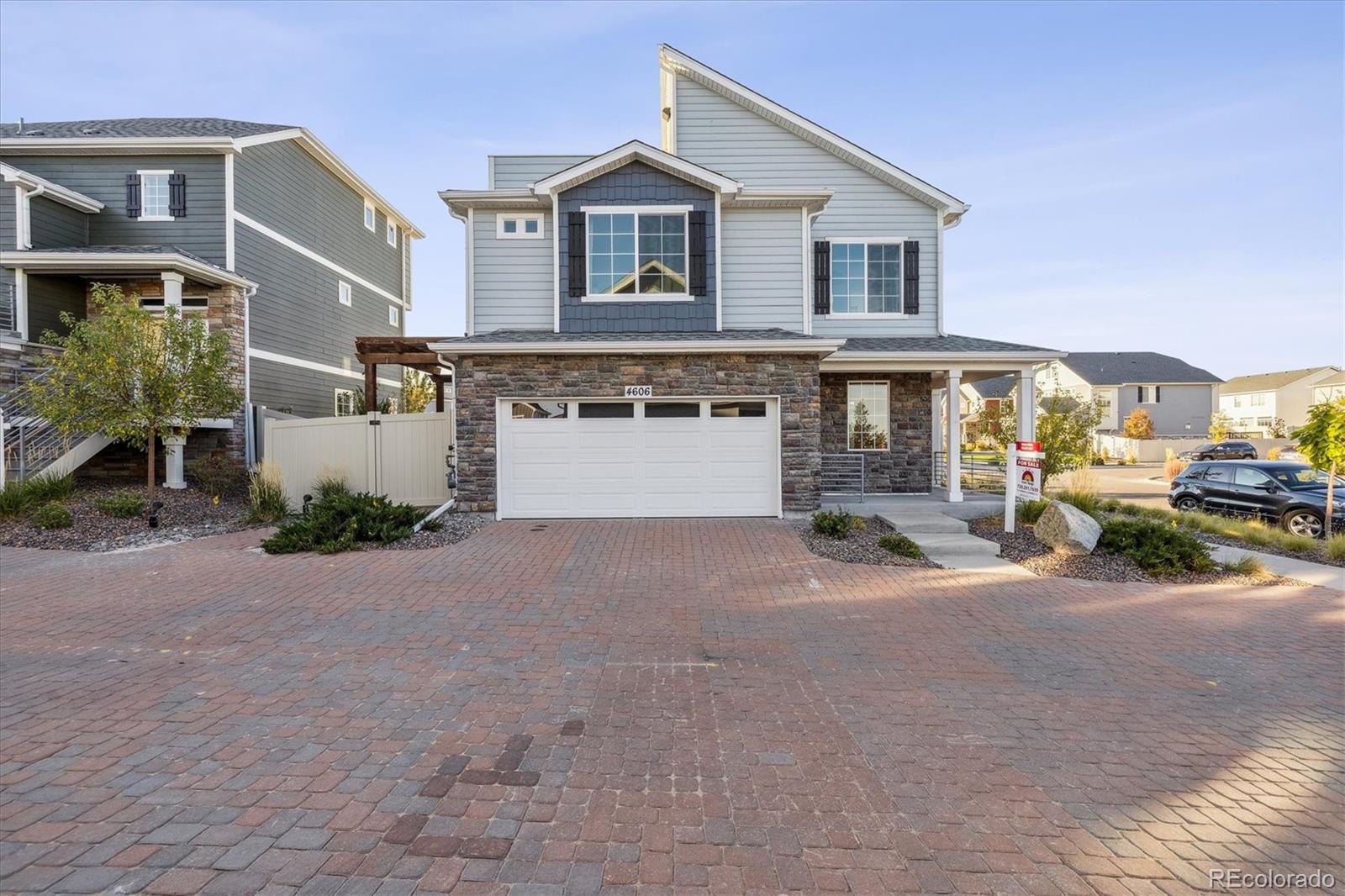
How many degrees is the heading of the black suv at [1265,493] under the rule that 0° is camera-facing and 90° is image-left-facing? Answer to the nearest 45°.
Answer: approximately 315°

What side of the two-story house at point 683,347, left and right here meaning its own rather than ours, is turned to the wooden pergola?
right

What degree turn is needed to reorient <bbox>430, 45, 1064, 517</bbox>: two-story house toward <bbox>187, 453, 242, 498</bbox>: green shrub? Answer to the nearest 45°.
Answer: approximately 90° to its right

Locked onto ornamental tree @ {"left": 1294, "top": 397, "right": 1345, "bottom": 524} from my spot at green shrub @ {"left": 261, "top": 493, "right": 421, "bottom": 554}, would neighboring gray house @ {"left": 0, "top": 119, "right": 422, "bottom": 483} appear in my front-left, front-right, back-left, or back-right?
back-left

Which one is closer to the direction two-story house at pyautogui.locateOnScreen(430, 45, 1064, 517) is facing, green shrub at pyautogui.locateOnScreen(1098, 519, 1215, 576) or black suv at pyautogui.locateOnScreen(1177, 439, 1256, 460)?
the green shrub

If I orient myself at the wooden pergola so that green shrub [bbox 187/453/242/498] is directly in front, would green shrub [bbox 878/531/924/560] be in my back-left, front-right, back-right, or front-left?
back-left

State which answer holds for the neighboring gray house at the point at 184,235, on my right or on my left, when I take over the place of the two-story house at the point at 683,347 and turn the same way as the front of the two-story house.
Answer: on my right

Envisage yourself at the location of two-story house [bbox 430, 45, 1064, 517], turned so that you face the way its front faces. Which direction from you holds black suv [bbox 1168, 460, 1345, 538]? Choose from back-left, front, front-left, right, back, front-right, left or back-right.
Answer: left
